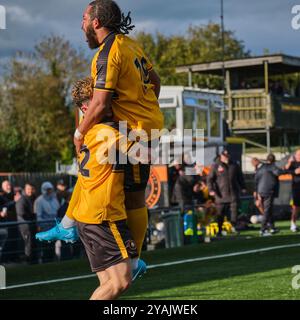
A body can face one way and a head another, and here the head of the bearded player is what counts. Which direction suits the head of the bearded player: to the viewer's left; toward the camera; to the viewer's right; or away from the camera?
to the viewer's left

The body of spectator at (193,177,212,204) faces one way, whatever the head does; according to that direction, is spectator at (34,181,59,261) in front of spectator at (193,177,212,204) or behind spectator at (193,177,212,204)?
in front

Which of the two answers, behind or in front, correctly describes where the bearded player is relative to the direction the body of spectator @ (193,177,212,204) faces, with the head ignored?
in front

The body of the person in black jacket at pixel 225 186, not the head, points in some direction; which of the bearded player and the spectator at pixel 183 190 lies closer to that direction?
the bearded player

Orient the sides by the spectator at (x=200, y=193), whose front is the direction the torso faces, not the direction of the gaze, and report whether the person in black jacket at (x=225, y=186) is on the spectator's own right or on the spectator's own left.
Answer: on the spectator's own left

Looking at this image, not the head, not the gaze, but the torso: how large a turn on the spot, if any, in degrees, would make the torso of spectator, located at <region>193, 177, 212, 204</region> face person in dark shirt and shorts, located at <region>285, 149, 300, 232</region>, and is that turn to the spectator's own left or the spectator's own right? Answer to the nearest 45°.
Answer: approximately 90° to the spectator's own left

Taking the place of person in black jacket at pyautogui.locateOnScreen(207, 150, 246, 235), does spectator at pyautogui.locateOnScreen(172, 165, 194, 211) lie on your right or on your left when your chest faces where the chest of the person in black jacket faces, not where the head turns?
on your right

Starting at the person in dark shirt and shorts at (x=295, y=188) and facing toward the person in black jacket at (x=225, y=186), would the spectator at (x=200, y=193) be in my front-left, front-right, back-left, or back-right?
front-right

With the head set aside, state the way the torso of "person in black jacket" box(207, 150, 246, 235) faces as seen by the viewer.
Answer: toward the camera

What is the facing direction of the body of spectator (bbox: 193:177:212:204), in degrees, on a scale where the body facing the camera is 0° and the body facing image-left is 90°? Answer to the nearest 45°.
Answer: approximately 45°

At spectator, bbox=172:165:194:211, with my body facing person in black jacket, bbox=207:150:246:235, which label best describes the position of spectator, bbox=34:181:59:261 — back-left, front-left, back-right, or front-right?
back-right

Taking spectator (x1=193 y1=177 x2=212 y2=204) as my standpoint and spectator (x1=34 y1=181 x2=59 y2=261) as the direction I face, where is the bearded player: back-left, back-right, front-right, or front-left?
front-left
